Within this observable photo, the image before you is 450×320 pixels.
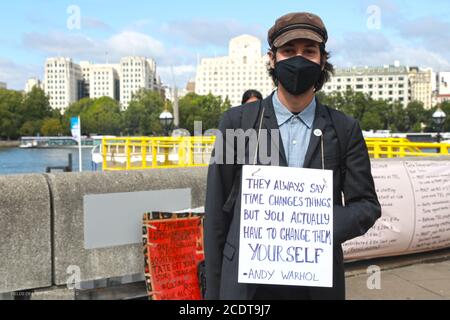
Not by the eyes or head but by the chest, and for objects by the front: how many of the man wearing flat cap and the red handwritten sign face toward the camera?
2

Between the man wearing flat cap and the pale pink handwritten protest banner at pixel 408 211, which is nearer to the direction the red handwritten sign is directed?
the man wearing flat cap

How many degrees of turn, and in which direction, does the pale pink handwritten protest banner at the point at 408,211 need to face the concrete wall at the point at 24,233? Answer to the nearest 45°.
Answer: approximately 45° to its right

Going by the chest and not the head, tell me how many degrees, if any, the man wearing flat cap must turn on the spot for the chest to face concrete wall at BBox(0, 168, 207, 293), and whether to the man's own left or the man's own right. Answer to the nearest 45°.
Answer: approximately 135° to the man's own right

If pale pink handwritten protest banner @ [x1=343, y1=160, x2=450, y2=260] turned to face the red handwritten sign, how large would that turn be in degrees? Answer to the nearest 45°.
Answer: approximately 45° to its right

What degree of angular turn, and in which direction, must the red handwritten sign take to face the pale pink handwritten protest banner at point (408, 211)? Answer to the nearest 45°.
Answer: approximately 135° to its left
